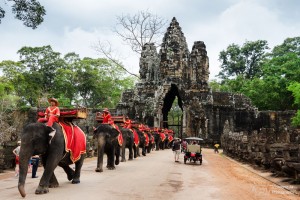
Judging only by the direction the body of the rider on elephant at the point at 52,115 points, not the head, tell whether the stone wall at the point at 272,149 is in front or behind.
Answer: behind

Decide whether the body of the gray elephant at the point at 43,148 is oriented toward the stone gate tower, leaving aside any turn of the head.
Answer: no

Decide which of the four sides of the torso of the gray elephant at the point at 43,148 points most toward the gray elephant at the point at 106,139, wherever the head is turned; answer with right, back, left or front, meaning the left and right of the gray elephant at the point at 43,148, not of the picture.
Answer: back

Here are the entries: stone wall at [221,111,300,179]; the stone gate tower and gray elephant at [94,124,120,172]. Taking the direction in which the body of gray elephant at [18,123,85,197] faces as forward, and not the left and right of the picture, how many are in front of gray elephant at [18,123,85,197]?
0

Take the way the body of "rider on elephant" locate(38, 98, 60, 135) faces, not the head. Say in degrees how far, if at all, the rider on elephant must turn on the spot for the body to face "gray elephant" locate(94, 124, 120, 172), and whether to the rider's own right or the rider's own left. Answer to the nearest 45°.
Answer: approximately 180°

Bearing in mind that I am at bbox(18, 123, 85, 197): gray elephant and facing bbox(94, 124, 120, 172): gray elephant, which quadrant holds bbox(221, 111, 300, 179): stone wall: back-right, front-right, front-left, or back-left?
front-right

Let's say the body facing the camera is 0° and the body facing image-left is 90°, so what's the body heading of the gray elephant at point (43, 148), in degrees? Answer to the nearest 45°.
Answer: approximately 45°

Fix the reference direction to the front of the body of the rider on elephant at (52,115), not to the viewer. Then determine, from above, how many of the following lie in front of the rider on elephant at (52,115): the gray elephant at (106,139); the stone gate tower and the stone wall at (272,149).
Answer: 0

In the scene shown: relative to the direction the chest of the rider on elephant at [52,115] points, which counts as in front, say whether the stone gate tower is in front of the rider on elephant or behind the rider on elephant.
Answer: behind

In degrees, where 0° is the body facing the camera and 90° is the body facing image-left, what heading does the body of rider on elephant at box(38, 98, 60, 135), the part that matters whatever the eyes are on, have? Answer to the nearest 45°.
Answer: approximately 45°
